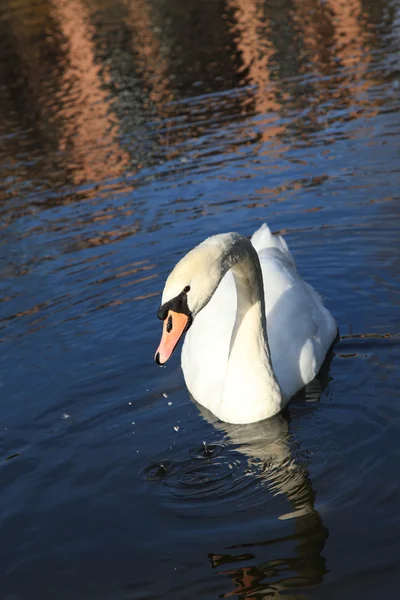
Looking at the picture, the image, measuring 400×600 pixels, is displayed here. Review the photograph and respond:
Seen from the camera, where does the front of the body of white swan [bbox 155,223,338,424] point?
toward the camera
